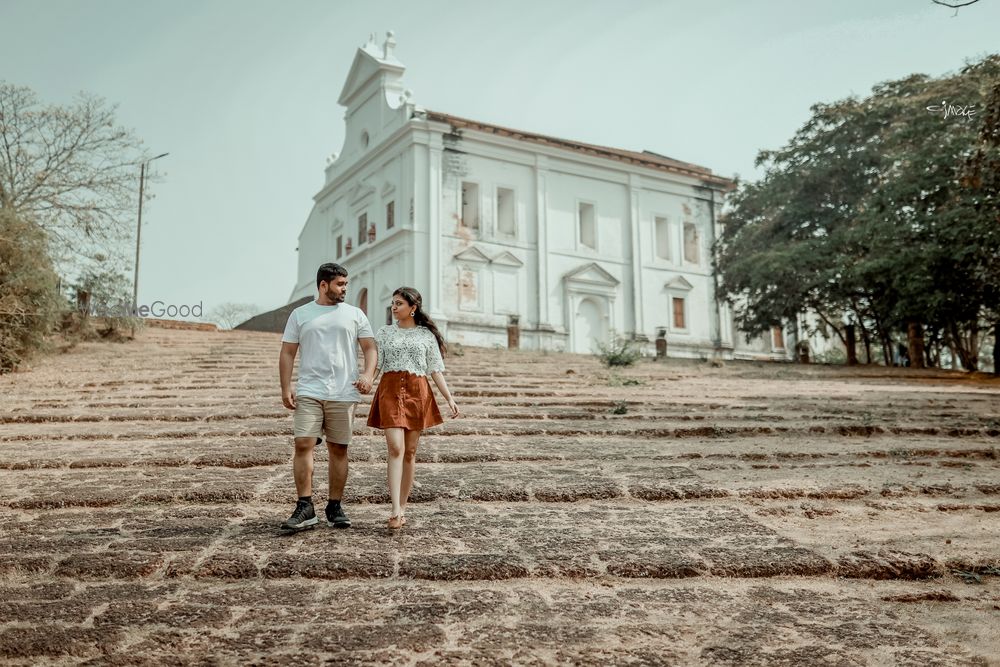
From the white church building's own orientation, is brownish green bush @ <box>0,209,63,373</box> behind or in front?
in front

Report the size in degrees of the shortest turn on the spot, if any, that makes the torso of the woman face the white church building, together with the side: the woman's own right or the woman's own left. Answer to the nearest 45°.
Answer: approximately 180°

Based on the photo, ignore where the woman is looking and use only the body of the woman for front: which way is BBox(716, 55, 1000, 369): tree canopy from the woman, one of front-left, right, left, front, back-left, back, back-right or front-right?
back-left

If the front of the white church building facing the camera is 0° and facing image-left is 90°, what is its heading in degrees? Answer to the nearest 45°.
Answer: approximately 45°

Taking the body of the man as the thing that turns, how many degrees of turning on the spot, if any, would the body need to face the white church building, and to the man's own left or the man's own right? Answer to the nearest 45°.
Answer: approximately 180°

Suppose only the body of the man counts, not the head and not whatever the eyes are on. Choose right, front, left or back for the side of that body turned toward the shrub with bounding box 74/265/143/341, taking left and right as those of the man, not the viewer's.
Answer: back

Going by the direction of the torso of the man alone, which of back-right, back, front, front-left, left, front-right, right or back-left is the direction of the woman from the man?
left

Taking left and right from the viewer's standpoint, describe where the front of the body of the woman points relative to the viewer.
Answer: facing the viewer

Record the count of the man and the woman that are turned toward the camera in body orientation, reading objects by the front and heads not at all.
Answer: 2
